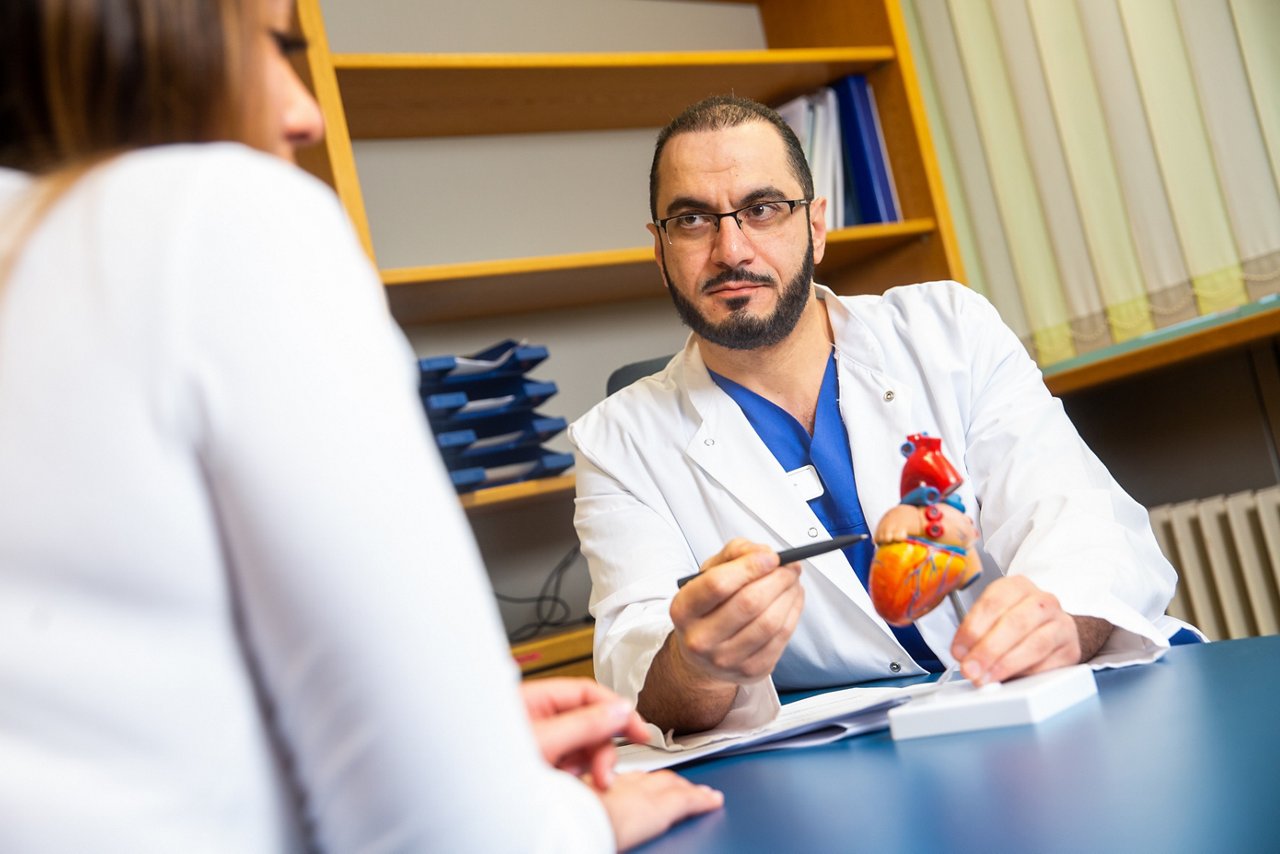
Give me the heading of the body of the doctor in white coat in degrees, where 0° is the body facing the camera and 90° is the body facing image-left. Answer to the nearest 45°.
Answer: approximately 0°

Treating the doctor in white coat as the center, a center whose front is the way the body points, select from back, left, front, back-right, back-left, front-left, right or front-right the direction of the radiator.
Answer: back-left

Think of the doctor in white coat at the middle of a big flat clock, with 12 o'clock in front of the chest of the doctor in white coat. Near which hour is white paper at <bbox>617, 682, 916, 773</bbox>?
The white paper is roughly at 12 o'clock from the doctor in white coat.

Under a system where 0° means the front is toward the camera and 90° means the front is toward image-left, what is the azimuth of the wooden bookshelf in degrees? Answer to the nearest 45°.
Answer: approximately 0°

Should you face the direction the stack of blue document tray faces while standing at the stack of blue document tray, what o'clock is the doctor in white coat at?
The doctor in white coat is roughly at 11 o'clock from the stack of blue document tray.

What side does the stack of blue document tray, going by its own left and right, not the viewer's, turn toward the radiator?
left

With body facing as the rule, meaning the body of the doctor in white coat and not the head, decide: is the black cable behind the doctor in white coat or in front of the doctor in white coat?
behind

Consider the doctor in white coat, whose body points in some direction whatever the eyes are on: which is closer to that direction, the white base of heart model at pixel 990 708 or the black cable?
the white base of heart model
